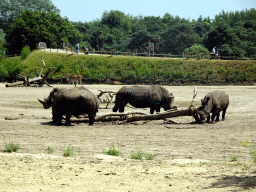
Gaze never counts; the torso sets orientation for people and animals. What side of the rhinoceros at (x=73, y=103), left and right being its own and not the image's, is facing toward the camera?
left

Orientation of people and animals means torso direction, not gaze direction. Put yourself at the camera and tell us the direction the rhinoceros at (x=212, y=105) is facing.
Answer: facing the viewer and to the left of the viewer

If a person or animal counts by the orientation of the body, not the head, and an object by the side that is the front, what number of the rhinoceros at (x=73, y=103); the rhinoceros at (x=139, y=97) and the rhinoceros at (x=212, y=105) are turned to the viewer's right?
1

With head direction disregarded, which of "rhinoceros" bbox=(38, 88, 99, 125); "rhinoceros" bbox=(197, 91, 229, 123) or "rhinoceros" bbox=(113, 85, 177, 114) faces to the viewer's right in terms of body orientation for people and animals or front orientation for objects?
"rhinoceros" bbox=(113, 85, 177, 114)

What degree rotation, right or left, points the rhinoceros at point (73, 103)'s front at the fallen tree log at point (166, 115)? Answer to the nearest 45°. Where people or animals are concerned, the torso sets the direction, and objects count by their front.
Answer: approximately 180°

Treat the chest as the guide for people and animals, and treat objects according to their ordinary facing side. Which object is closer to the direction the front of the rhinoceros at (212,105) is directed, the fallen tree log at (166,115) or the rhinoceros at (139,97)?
the fallen tree log

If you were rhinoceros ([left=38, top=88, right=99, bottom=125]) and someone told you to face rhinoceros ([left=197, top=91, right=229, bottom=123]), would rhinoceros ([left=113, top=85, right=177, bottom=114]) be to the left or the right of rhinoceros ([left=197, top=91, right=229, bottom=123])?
left

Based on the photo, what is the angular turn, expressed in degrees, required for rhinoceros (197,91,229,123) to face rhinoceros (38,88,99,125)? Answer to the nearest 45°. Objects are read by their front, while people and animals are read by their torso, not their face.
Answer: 0° — it already faces it

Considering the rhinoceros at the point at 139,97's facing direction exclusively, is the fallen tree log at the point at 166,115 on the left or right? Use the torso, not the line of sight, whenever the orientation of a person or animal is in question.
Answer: on its right

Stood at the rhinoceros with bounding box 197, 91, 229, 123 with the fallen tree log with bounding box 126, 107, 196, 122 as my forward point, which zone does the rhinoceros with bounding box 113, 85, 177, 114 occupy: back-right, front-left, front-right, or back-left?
front-right

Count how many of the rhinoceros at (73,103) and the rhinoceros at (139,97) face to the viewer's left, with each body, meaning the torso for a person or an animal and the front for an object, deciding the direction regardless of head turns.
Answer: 1

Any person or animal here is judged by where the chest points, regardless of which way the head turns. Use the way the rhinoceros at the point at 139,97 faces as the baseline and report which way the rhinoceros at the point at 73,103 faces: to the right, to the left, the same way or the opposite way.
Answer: the opposite way

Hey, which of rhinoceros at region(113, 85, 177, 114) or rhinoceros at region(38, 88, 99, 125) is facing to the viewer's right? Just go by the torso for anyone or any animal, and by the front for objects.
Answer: rhinoceros at region(113, 85, 177, 114)

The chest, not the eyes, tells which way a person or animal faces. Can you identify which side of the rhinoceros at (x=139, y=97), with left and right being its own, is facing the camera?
right

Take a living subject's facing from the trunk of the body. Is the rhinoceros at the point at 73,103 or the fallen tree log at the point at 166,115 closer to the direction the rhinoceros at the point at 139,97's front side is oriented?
the fallen tree log

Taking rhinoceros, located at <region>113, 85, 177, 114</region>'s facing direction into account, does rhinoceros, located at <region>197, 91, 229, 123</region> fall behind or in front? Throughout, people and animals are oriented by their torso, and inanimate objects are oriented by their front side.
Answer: in front

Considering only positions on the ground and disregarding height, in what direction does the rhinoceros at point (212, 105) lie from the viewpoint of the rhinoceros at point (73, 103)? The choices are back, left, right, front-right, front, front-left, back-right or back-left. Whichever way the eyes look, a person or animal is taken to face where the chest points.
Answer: back
